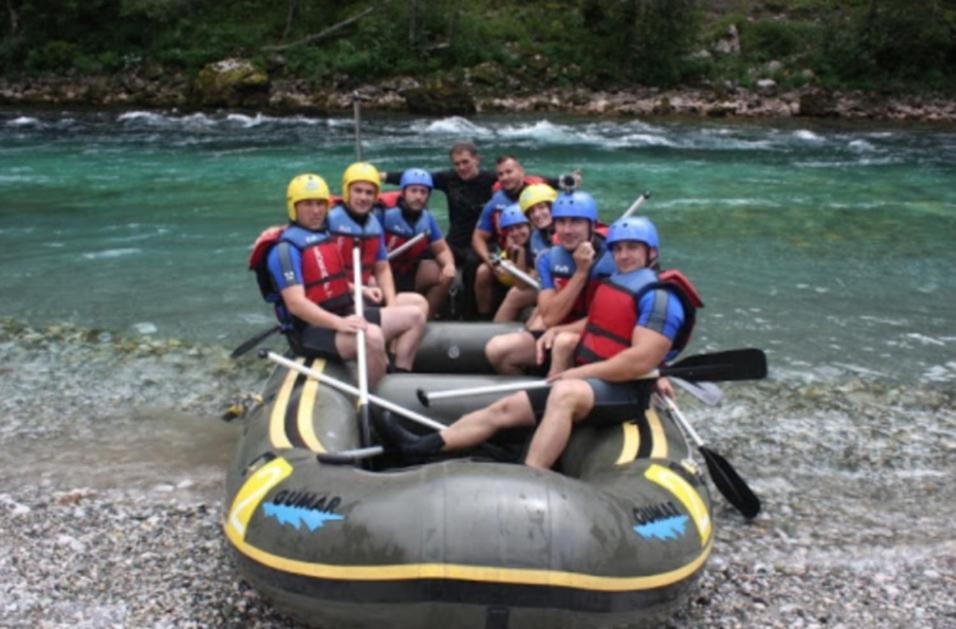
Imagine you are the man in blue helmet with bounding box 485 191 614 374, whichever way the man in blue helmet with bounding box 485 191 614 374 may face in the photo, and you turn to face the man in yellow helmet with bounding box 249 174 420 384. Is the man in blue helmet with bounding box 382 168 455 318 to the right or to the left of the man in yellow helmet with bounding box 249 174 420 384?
right

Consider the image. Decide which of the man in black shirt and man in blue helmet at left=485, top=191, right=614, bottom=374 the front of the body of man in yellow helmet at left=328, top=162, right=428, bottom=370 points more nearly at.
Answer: the man in blue helmet

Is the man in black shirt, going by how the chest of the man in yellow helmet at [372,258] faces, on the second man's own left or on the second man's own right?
on the second man's own left

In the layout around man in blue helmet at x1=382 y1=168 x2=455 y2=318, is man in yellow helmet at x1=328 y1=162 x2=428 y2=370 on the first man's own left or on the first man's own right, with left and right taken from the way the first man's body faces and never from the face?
on the first man's own right

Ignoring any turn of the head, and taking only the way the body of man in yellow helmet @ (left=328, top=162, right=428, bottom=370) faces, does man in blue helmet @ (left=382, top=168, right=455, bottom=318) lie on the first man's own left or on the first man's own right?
on the first man's own left

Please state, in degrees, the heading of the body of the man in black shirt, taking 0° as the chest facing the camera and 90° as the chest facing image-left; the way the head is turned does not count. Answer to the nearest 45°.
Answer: approximately 0°

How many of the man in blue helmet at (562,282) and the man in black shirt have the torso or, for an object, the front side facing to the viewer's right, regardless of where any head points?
0
